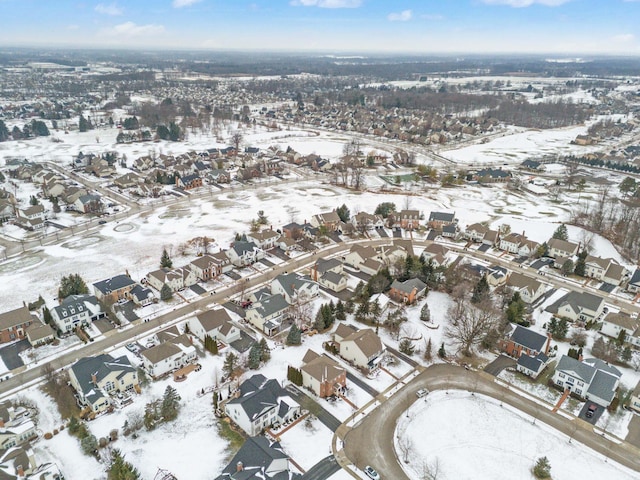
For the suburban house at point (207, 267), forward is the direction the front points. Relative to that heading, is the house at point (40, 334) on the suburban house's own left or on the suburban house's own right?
on the suburban house's own right

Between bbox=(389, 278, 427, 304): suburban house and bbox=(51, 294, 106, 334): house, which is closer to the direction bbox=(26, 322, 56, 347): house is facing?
the suburban house

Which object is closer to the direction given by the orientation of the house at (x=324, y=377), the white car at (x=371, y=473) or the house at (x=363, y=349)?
the white car

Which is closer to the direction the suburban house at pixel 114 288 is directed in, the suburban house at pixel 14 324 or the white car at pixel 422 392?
the white car
